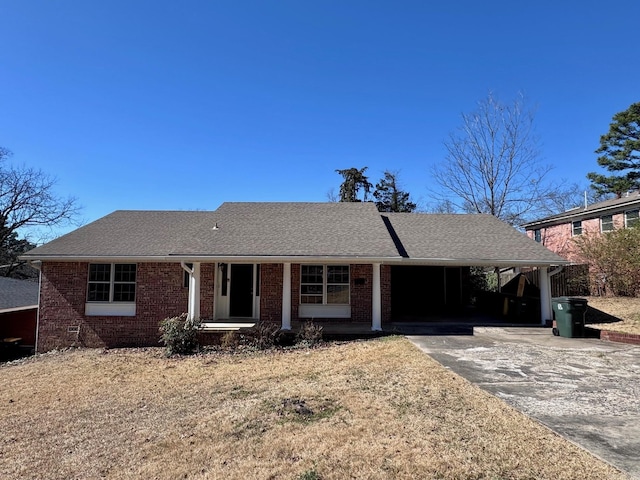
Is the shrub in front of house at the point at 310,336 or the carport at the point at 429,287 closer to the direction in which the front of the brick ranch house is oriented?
the shrub in front of house

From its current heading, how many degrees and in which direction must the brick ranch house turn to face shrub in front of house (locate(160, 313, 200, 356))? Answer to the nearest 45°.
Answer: approximately 45° to its right

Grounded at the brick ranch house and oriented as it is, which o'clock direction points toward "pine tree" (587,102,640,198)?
The pine tree is roughly at 8 o'clock from the brick ranch house.

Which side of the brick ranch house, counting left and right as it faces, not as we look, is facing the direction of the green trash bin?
left

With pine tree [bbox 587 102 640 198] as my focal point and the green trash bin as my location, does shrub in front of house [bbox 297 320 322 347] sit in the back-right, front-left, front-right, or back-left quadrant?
back-left

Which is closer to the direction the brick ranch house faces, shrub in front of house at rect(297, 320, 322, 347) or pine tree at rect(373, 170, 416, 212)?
the shrub in front of house

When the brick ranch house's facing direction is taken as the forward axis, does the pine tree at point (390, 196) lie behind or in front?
behind

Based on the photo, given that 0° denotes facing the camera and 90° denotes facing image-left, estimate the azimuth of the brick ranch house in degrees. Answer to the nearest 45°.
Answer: approximately 0°

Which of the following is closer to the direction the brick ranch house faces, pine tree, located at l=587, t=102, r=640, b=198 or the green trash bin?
the green trash bin

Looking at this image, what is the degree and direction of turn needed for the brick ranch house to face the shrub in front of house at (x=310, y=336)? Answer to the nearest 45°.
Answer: approximately 45° to its left
